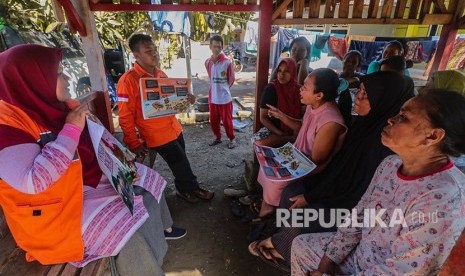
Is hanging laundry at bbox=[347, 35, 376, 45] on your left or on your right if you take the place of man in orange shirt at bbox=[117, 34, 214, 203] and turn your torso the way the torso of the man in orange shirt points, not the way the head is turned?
on your left

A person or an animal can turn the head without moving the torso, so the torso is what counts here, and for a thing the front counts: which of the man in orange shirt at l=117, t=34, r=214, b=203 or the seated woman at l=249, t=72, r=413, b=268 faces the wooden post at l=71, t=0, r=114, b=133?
the seated woman

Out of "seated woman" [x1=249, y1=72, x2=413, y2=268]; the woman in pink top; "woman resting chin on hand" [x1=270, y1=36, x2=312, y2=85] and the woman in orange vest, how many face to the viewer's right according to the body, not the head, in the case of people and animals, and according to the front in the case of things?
1

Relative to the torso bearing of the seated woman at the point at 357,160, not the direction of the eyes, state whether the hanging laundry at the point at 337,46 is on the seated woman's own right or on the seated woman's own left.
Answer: on the seated woman's own right

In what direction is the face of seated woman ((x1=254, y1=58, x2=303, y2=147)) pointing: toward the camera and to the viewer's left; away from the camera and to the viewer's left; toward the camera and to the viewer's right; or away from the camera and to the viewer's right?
toward the camera and to the viewer's left

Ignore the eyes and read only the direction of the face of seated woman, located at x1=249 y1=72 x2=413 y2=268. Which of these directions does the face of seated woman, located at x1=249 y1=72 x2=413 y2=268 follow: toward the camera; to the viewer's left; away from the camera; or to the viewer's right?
to the viewer's left

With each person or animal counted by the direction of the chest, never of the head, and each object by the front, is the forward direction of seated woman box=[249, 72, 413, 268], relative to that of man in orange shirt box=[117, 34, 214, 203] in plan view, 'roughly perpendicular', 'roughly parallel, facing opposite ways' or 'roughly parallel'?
roughly parallel, facing opposite ways

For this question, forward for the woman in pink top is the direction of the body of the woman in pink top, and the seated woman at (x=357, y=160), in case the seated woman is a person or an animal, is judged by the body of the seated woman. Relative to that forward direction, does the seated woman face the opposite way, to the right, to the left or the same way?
the same way

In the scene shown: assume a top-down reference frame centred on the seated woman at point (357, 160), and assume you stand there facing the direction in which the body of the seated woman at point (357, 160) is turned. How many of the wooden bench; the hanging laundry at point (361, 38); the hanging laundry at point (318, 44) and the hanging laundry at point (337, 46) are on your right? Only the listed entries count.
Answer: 3

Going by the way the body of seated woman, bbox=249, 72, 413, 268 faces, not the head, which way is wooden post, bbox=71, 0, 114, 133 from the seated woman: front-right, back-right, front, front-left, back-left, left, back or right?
front

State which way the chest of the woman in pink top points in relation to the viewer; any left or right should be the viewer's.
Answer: facing to the left of the viewer

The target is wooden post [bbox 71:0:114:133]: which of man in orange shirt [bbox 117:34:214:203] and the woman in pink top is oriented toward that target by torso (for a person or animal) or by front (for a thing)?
the woman in pink top

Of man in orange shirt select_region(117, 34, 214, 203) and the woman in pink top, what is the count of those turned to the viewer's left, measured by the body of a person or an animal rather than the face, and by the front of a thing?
1

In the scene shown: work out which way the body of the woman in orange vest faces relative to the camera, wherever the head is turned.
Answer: to the viewer's right

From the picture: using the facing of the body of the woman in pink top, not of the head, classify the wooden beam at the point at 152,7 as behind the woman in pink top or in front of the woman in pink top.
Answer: in front

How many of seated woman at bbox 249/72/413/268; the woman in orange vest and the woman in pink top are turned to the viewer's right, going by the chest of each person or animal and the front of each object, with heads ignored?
1

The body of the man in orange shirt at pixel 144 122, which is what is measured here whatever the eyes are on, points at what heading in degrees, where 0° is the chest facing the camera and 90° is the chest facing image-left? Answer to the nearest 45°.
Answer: approximately 315°

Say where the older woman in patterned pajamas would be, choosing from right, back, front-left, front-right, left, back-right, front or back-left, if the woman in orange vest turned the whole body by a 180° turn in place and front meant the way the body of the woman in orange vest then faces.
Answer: back-left

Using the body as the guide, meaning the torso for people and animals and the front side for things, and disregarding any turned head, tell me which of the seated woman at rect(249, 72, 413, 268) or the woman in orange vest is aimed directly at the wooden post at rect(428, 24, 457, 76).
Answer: the woman in orange vest

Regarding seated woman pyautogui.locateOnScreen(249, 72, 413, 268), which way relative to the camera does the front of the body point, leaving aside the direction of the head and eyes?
to the viewer's left
